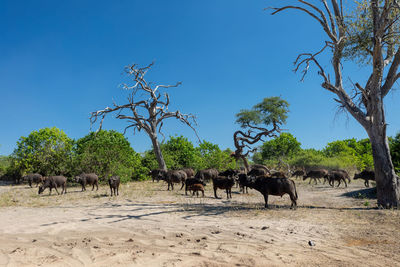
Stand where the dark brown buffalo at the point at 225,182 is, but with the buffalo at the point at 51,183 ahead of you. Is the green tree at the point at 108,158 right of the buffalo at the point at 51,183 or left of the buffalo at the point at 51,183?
right

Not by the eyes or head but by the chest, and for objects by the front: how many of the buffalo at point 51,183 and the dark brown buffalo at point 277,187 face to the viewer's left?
2

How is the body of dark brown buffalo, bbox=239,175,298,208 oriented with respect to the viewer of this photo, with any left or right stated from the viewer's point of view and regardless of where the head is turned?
facing to the left of the viewer

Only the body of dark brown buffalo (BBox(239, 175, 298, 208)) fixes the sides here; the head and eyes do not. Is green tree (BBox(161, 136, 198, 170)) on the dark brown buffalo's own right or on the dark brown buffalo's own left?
on the dark brown buffalo's own right

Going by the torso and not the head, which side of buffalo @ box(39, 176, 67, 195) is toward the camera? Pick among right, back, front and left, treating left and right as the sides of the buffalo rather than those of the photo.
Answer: left

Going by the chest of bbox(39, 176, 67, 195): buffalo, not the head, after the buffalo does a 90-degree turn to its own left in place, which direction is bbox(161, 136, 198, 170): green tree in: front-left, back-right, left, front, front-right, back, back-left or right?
back-left
